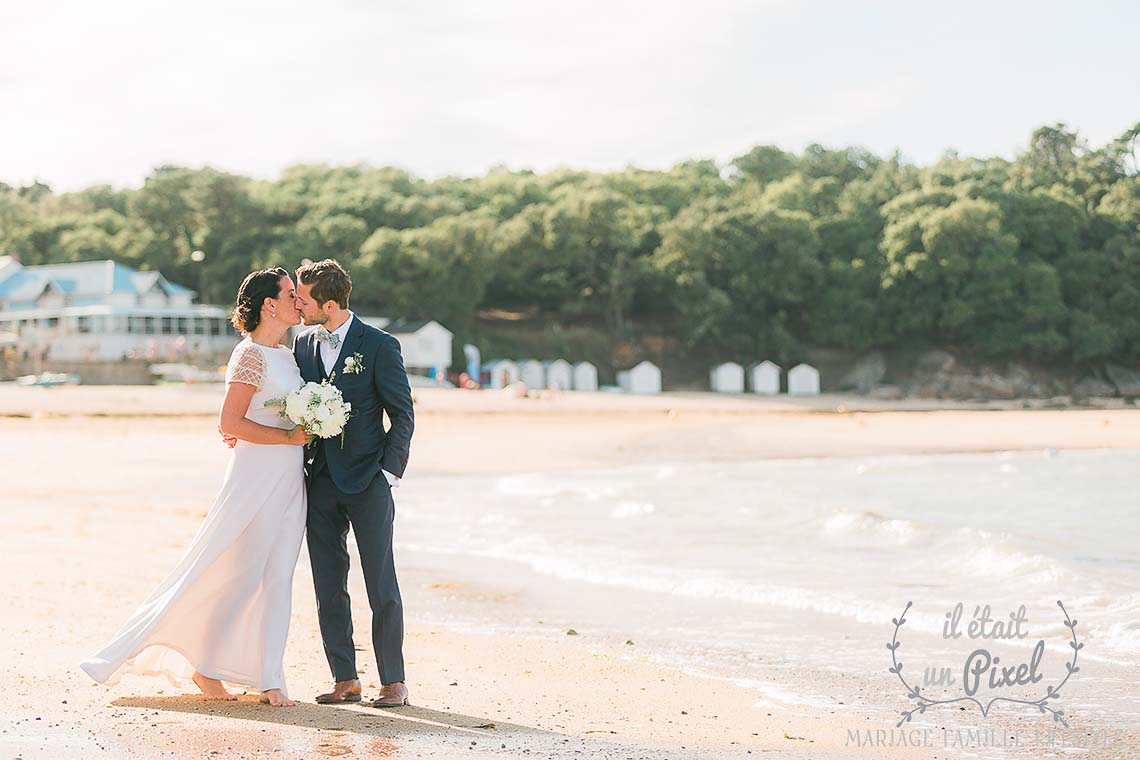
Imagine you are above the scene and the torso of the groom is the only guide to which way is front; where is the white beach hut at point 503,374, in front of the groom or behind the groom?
behind

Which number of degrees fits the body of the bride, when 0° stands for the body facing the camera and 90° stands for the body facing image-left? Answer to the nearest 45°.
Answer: approximately 270°

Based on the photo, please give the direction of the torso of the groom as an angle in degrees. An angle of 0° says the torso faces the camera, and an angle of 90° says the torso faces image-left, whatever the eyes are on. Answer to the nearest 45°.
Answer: approximately 45°

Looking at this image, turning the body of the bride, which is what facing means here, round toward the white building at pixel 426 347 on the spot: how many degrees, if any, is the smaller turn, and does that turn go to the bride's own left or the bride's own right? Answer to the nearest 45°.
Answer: approximately 90° to the bride's own left

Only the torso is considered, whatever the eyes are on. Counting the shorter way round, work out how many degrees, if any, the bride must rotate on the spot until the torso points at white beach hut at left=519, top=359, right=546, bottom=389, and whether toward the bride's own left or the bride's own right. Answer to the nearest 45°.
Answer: approximately 90° to the bride's own left

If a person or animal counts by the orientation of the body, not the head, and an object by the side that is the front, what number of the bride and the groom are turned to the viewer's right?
1
